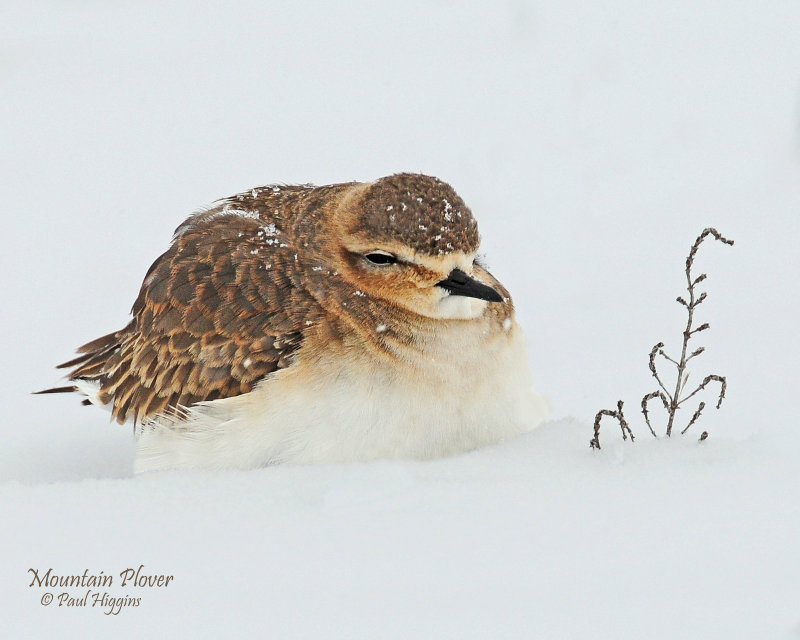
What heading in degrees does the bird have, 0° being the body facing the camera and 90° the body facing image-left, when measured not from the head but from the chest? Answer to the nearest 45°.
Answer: approximately 315°
